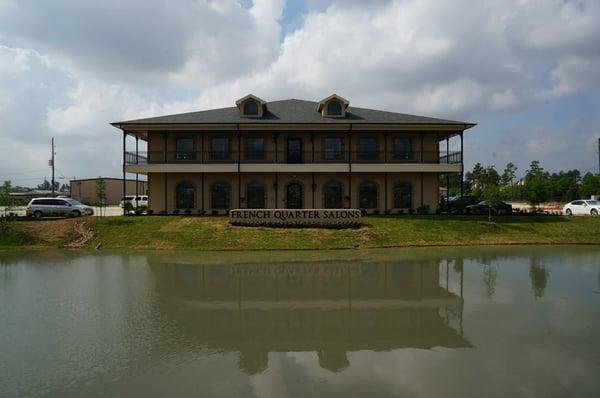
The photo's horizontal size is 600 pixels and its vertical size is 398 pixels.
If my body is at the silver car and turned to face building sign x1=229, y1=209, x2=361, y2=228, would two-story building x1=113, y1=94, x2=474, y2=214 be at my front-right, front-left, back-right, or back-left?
front-left

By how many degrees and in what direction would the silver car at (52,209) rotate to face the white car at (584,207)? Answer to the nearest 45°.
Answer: approximately 45° to its right

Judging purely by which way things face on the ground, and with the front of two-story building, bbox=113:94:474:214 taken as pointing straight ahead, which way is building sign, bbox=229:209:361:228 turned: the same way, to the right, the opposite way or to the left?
the same way

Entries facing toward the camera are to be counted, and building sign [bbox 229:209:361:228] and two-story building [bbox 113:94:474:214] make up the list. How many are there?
2

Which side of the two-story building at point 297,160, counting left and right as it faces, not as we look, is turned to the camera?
front

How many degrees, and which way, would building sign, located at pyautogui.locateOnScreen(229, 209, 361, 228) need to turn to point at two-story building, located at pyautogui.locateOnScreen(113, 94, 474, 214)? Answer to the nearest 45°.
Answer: approximately 180°

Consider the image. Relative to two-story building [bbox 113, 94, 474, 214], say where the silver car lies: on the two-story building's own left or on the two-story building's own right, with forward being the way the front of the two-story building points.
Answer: on the two-story building's own right

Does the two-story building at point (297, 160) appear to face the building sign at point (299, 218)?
yes

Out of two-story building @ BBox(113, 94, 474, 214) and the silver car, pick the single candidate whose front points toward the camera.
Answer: the two-story building

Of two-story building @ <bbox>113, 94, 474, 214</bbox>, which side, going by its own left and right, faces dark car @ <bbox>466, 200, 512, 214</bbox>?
left

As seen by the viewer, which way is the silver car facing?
to the viewer's right

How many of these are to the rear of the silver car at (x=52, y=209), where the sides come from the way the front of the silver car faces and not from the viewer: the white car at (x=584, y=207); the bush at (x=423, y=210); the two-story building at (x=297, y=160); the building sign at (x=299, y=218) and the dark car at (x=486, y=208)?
0

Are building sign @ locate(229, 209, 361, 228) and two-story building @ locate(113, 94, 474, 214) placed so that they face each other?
no

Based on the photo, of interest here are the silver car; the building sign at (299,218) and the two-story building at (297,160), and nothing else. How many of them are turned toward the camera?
2
